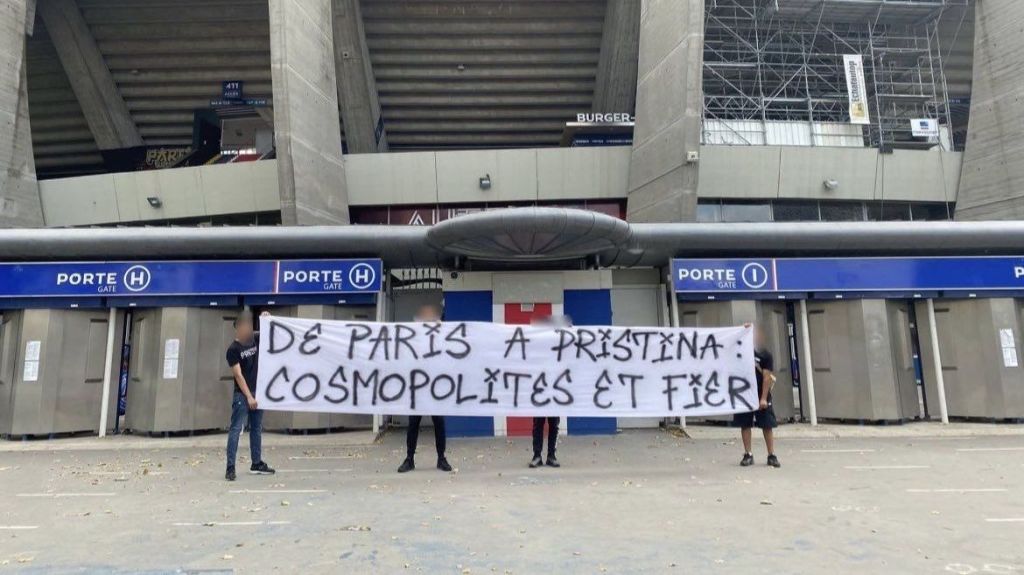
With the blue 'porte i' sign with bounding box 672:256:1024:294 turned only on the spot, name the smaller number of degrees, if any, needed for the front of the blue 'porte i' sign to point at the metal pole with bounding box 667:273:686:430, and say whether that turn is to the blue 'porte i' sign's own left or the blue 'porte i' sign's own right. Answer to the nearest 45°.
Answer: approximately 45° to the blue 'porte i' sign's own right

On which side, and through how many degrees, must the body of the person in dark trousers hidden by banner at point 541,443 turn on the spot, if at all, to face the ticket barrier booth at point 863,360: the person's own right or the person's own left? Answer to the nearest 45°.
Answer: approximately 135° to the person's own left

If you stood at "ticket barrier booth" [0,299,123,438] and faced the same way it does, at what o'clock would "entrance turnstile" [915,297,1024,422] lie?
The entrance turnstile is roughly at 10 o'clock from the ticket barrier booth.

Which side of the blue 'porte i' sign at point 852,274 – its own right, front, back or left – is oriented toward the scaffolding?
back

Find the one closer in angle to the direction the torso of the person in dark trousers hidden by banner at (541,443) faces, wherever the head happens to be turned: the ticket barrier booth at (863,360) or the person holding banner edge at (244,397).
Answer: the person holding banner edge

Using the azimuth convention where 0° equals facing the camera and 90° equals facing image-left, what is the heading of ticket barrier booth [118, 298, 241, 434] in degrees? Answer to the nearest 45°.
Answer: approximately 0°

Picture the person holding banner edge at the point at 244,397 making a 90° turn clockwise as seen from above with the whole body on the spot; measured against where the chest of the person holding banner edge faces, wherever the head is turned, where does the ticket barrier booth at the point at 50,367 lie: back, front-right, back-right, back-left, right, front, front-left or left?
right
